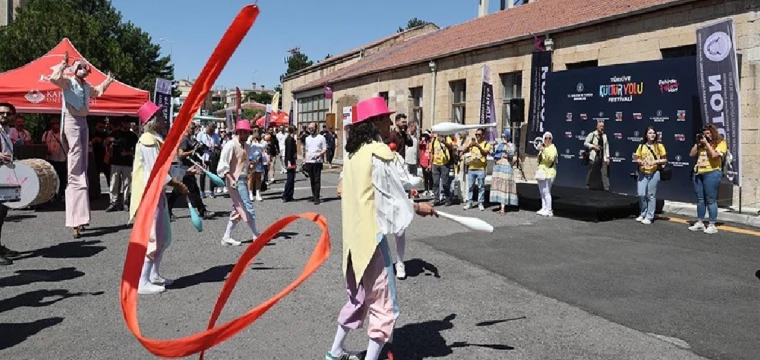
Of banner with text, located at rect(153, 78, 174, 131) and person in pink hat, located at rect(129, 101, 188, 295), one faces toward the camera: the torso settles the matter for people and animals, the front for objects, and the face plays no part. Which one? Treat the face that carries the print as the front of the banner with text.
the banner with text

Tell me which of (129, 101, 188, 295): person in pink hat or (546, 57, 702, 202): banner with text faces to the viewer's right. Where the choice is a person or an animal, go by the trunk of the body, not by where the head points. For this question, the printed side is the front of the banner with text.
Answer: the person in pink hat

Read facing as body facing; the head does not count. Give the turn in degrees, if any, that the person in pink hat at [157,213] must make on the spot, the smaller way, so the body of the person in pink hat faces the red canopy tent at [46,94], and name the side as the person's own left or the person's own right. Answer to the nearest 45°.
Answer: approximately 90° to the person's own left

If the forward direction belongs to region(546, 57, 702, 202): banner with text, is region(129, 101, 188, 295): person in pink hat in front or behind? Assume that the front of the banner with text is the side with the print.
in front

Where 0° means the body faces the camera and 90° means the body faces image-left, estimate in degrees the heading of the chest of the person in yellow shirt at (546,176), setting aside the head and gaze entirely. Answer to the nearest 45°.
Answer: approximately 45°

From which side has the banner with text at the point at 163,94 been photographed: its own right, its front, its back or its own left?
front

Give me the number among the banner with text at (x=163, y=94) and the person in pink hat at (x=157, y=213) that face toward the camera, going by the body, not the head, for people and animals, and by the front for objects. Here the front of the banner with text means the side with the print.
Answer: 1

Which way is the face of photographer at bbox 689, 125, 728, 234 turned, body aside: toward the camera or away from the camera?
toward the camera

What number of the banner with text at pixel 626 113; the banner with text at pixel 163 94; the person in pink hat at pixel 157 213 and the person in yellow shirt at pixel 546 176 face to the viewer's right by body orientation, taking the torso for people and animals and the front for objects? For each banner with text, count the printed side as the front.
1

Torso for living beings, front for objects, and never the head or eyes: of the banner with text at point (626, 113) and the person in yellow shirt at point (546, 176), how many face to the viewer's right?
0

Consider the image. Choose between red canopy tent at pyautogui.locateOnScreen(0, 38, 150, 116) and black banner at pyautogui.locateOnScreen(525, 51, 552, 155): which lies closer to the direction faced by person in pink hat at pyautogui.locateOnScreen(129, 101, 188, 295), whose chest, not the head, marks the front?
the black banner

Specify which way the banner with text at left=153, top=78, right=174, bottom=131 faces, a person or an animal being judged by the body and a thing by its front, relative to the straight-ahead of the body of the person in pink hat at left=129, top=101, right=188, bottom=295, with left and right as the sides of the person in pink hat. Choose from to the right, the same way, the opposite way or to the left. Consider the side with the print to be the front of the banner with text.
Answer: to the right

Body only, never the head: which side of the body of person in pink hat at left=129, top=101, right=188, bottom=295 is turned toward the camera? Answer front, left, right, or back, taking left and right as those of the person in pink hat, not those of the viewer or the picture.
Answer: right

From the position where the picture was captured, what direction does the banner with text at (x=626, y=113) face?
facing the viewer and to the left of the viewer
